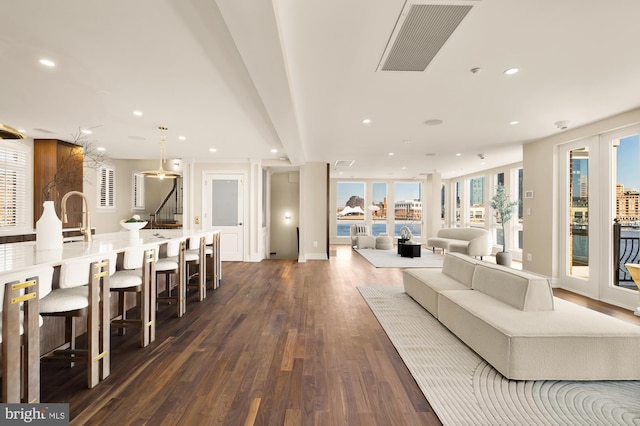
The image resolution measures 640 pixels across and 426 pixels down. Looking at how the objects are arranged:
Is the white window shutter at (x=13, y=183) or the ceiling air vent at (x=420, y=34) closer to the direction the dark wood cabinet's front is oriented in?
the ceiling air vent

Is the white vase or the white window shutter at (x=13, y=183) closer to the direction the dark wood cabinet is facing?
the white vase

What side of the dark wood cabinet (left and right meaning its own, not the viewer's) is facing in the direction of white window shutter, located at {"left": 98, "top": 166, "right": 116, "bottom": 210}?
left

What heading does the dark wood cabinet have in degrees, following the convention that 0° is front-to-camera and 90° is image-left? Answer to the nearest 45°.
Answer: approximately 315°

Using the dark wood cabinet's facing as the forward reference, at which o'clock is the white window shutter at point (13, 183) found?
The white window shutter is roughly at 4 o'clock from the dark wood cabinet.
